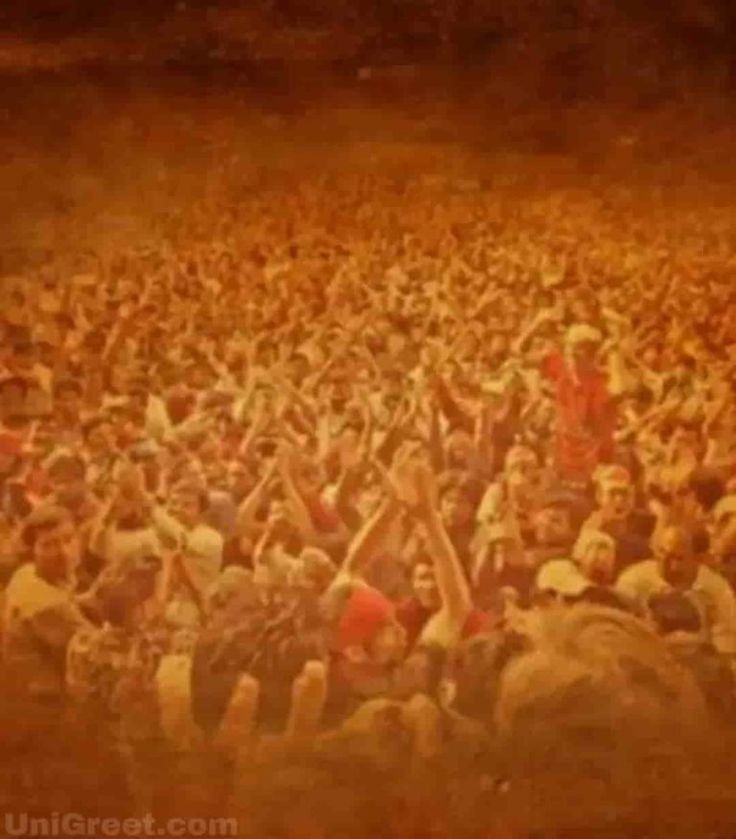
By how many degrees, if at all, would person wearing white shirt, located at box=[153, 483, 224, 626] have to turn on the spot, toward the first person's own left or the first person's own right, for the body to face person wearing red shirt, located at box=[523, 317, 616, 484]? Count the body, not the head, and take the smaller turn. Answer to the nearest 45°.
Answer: approximately 135° to the first person's own left

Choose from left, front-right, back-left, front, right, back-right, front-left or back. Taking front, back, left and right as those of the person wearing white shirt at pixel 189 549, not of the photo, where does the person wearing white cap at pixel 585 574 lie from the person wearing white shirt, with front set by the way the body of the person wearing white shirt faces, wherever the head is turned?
back-left

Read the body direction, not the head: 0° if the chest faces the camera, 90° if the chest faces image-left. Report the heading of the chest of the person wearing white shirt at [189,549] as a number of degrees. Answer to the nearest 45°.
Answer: approximately 45°
